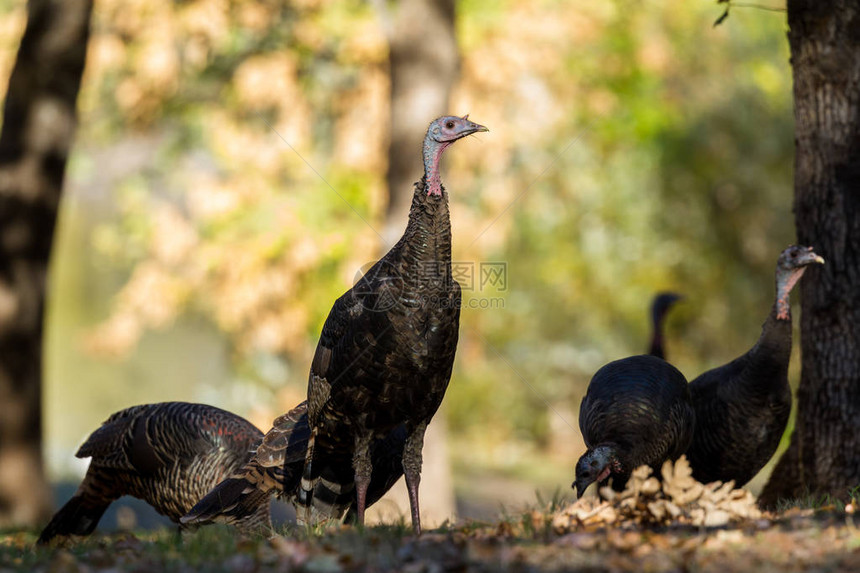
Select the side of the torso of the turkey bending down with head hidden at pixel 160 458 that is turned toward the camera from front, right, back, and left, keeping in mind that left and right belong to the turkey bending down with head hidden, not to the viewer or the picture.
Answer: right

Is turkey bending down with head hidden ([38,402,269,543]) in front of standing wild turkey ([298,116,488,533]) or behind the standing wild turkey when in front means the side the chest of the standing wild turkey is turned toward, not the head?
behind

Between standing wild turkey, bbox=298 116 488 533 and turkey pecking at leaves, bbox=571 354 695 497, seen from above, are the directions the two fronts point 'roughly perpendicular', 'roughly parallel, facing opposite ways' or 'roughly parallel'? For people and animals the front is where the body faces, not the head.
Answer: roughly perpendicular

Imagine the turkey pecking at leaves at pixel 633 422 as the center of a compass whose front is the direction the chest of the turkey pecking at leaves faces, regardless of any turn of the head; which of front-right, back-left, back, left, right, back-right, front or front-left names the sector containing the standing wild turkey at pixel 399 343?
front

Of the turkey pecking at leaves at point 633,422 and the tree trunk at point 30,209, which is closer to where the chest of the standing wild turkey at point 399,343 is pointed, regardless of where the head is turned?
the turkey pecking at leaves

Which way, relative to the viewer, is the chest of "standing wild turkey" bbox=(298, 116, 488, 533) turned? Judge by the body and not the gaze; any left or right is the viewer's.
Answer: facing the viewer and to the right of the viewer

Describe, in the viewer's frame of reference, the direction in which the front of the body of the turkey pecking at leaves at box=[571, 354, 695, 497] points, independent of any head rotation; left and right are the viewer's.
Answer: facing the viewer and to the left of the viewer

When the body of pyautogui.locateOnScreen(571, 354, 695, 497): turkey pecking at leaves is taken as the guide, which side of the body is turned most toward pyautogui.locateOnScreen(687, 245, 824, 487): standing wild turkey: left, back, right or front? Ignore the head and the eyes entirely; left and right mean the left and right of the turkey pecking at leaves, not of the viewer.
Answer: back
